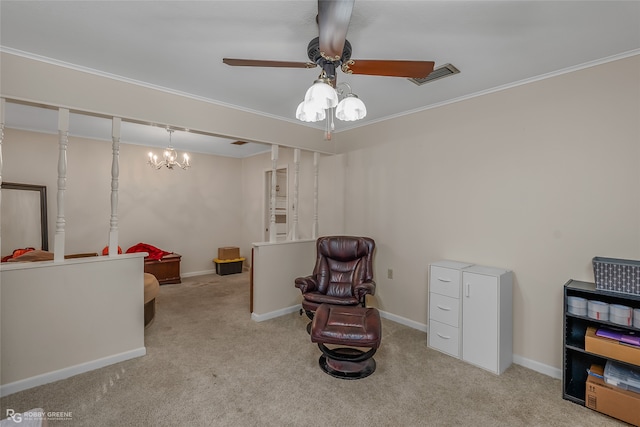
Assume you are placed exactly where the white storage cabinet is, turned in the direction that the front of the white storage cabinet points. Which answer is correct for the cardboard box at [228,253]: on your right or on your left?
on your right

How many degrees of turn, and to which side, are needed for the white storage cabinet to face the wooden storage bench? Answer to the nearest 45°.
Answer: approximately 45° to its right

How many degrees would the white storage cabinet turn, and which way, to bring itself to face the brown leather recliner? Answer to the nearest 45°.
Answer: approximately 45° to its right

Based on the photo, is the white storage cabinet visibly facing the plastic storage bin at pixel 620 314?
no

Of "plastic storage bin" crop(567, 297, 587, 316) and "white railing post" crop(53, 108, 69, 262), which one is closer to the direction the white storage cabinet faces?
the white railing post

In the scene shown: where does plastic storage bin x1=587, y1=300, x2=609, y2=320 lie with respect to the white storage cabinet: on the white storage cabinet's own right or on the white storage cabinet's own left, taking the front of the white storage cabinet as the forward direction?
on the white storage cabinet's own left

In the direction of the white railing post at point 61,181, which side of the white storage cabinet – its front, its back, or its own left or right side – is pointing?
front

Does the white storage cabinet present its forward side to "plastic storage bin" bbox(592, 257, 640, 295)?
no

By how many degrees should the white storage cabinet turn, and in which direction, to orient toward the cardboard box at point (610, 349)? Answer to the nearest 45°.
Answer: approximately 135° to its left

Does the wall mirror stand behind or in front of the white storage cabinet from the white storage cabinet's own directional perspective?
in front

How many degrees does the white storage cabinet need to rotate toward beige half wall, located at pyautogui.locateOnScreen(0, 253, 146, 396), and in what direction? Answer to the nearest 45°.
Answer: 0° — it already faces it

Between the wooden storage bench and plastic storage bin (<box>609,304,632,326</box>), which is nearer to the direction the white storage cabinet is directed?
the wooden storage bench
